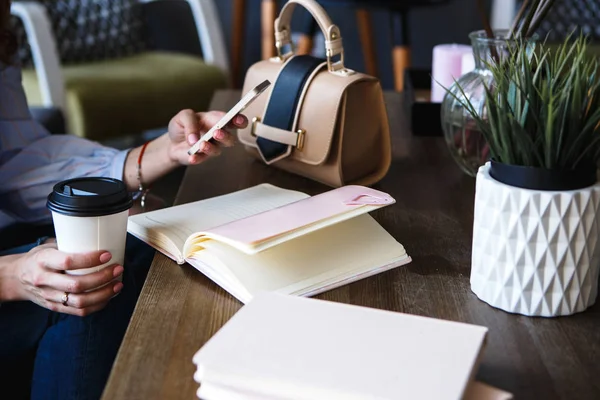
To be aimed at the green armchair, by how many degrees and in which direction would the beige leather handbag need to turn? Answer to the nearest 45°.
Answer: approximately 135° to its right

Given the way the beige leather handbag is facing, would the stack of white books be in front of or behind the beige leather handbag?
in front

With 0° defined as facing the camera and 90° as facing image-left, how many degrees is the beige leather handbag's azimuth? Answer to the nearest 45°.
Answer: approximately 45°
